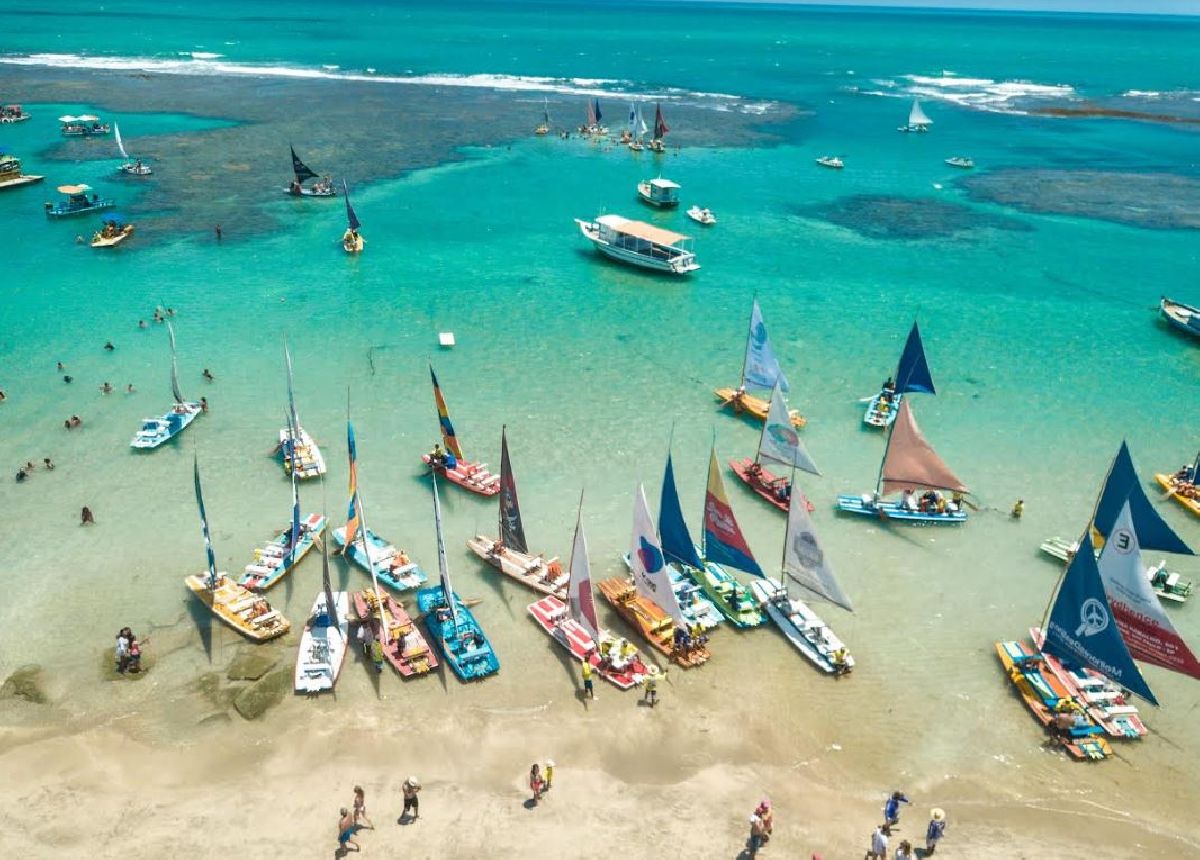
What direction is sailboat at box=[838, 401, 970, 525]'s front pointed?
to the viewer's left

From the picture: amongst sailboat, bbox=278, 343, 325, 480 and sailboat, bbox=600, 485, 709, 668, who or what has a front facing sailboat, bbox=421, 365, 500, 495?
sailboat, bbox=600, 485, 709, 668

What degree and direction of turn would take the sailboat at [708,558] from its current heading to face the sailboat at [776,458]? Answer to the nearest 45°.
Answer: approximately 45° to its right

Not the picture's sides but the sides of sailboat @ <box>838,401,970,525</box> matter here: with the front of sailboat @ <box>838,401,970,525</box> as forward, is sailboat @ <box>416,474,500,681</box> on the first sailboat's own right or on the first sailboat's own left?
on the first sailboat's own left

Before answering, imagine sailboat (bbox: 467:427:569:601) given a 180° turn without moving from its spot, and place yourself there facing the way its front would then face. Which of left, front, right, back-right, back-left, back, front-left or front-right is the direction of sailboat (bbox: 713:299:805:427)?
left

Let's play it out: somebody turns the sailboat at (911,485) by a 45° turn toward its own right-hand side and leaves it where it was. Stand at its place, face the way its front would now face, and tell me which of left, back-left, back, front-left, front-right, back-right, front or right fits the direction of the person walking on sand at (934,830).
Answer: back-left
